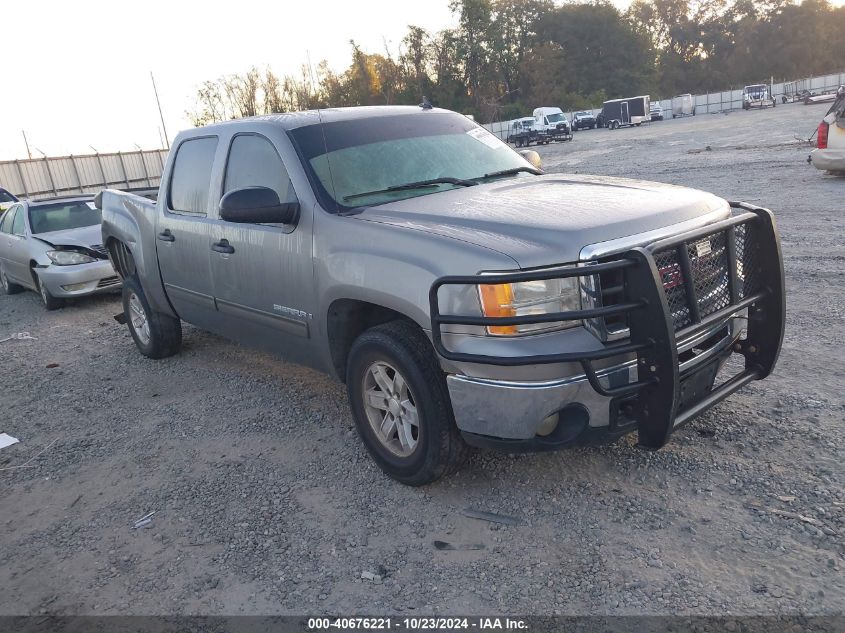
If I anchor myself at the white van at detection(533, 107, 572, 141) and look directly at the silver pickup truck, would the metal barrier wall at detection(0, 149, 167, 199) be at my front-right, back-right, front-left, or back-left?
front-right

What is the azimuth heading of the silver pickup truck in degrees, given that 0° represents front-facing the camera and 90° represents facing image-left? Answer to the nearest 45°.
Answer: approximately 315°

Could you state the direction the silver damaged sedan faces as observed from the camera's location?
facing the viewer and to the right of the viewer

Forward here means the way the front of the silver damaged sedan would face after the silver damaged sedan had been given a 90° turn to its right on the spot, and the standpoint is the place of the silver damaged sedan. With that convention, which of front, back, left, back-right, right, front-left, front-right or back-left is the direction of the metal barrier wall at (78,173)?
back-right

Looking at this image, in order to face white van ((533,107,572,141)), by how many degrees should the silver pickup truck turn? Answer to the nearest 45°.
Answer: approximately 135° to its left

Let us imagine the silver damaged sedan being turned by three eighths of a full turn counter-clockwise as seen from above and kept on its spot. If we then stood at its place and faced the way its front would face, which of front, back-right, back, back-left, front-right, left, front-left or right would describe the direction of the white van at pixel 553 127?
front-right
